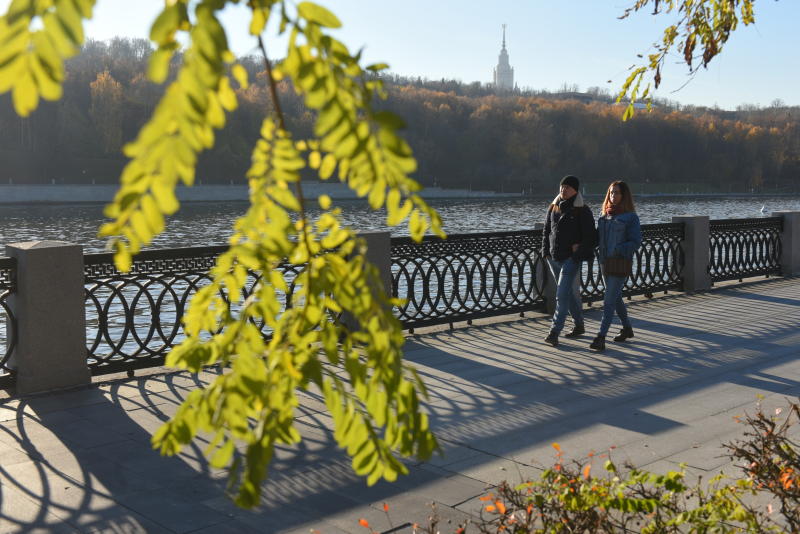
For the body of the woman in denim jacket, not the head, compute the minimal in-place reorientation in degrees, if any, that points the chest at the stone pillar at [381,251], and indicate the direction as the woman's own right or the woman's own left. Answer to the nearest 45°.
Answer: approximately 45° to the woman's own right

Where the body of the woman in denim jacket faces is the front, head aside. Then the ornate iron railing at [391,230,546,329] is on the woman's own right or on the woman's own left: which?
on the woman's own right

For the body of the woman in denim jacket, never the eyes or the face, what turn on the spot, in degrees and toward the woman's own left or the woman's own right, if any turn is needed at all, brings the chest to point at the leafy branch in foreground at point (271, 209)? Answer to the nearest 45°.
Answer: approximately 45° to the woman's own left

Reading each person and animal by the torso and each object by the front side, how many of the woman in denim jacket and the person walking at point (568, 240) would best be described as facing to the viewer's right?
0

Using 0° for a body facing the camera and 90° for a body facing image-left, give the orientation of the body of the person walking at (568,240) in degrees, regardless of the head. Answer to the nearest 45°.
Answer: approximately 45°

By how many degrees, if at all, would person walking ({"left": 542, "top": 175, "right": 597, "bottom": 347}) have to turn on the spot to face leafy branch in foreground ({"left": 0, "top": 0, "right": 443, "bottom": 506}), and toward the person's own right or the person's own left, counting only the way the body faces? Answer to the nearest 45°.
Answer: approximately 45° to the person's own left

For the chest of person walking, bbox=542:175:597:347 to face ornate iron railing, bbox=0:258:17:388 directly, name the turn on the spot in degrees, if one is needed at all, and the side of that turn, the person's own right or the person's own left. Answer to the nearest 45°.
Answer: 0° — they already face it

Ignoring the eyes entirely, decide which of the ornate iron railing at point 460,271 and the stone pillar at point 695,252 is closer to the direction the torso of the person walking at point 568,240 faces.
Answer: the ornate iron railing

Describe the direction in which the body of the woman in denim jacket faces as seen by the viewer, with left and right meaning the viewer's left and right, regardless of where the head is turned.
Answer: facing the viewer and to the left of the viewer
